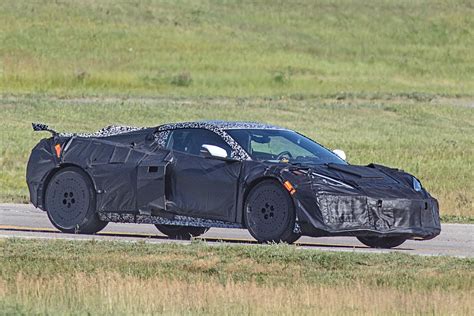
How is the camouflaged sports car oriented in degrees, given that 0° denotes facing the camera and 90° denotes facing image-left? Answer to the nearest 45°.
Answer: approximately 315°
